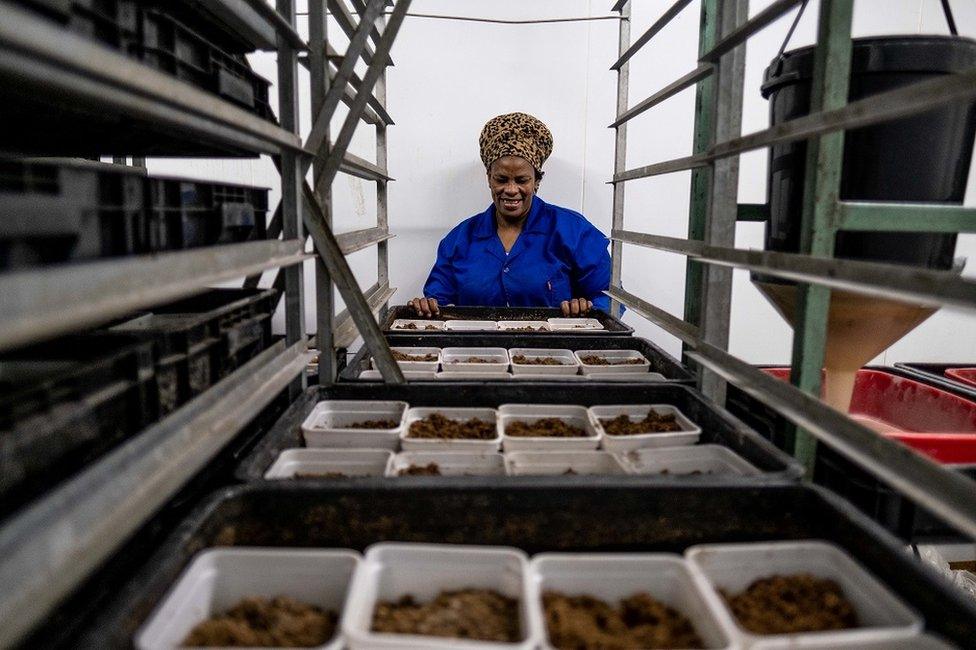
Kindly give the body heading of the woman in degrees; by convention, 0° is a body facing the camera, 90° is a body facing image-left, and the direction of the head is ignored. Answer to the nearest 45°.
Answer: approximately 0°

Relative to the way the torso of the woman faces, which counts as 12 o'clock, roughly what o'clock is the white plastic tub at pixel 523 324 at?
The white plastic tub is roughly at 12 o'clock from the woman.

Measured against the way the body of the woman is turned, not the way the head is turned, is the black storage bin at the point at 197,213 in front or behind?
in front

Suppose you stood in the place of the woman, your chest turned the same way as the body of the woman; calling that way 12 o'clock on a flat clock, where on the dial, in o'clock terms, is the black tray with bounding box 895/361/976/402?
The black tray is roughly at 11 o'clock from the woman.

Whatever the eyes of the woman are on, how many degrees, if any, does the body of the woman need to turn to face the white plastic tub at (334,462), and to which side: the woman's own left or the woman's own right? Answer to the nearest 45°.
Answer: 0° — they already face it

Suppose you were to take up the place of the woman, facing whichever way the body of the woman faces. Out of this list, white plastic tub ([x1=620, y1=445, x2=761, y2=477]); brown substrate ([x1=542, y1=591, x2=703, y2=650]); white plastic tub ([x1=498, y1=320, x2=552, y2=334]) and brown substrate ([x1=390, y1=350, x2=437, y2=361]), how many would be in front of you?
4

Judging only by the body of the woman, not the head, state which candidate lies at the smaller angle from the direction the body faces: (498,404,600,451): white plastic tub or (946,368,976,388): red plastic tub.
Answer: the white plastic tub

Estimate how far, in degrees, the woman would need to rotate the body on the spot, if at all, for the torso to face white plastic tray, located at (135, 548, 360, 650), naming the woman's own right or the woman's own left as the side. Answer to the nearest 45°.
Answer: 0° — they already face it

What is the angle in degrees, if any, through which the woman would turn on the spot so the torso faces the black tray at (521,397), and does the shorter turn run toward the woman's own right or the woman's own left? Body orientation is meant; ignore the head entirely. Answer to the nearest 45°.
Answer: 0° — they already face it

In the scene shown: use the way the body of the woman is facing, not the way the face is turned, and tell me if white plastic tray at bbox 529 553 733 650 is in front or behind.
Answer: in front

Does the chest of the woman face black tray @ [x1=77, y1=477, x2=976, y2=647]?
yes

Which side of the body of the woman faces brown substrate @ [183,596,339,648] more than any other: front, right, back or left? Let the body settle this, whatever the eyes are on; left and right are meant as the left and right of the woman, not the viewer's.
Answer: front

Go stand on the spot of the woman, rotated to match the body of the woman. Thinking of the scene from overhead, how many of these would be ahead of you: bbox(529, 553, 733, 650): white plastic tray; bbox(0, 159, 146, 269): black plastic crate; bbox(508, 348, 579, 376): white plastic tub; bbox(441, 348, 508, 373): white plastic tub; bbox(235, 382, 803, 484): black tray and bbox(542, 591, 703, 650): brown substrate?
6

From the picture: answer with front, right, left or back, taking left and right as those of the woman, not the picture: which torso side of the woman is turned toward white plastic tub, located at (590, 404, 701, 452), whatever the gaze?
front
